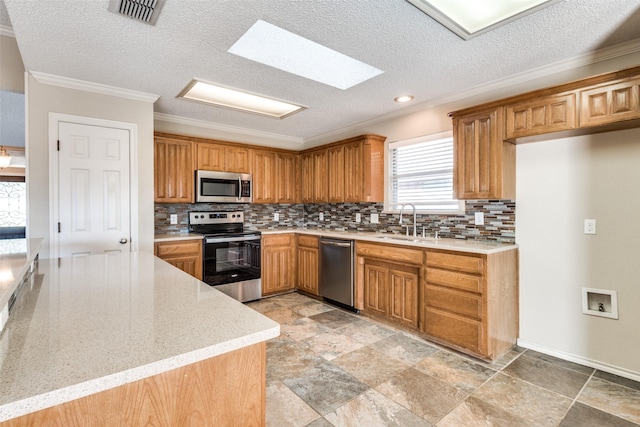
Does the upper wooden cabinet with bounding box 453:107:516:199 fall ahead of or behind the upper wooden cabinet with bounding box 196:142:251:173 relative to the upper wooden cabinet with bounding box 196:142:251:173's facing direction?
ahead

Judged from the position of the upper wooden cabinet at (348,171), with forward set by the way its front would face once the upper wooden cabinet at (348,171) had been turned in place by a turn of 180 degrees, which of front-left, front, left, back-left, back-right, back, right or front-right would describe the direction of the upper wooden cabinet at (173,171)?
back-left

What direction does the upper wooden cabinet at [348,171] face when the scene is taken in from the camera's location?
facing the viewer and to the left of the viewer

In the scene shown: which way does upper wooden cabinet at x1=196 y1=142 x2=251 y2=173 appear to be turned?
toward the camera

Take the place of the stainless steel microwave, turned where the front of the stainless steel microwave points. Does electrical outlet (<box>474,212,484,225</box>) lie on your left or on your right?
on your left

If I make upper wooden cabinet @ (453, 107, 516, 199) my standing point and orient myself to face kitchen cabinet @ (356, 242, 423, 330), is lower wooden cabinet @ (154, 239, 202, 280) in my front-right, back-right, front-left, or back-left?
front-left

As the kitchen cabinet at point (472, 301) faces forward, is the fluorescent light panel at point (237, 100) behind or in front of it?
in front

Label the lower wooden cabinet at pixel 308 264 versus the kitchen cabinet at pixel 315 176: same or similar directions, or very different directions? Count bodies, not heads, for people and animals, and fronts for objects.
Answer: same or similar directions

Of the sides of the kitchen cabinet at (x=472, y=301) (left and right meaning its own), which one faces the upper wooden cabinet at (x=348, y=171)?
right

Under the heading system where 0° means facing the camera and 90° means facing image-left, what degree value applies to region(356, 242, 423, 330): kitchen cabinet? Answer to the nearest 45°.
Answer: approximately 45°

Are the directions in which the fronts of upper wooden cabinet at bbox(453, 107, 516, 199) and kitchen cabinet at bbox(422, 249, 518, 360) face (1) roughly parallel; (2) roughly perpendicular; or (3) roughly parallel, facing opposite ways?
roughly parallel

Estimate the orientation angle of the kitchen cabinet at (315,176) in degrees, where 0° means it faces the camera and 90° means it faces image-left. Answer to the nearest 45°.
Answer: approximately 45°
